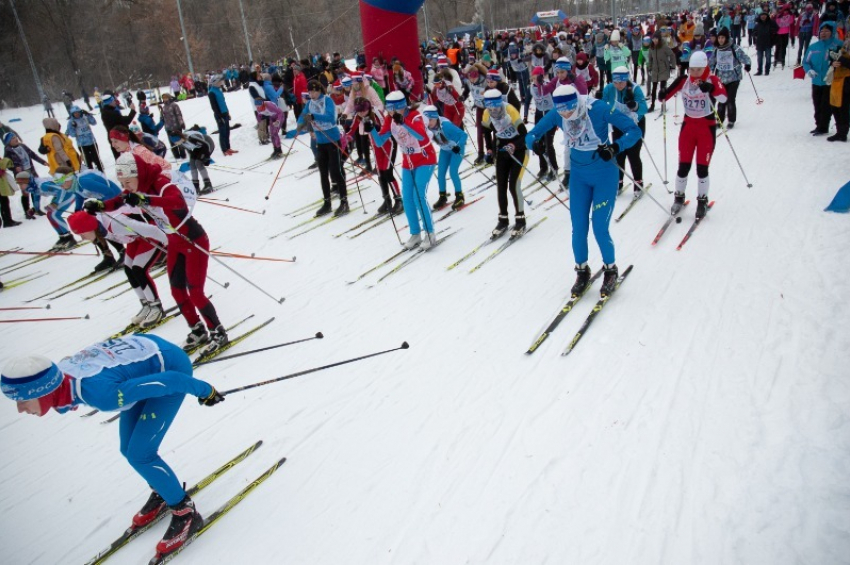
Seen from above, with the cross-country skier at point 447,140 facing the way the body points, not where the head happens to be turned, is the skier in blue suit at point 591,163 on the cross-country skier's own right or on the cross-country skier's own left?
on the cross-country skier's own left

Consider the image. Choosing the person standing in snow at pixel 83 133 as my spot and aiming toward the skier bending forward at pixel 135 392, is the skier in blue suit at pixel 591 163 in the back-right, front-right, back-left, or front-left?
front-left

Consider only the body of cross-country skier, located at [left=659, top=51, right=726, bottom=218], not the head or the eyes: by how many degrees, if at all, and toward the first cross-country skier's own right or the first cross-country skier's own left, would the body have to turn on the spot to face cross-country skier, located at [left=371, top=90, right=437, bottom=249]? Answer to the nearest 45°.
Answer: approximately 90° to the first cross-country skier's own right

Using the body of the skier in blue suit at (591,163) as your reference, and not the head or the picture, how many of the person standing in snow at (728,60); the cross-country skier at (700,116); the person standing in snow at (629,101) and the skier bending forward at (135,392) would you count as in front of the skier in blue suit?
1

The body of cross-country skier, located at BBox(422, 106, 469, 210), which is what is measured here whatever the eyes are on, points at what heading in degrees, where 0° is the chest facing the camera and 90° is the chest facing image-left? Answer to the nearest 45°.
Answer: approximately 45°

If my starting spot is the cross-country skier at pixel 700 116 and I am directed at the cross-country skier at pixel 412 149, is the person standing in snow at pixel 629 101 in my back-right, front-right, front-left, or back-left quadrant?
front-right

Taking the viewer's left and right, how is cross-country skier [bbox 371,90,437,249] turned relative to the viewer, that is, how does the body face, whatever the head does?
facing the viewer and to the left of the viewer

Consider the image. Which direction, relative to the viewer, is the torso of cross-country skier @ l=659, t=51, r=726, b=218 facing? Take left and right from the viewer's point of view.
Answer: facing the viewer

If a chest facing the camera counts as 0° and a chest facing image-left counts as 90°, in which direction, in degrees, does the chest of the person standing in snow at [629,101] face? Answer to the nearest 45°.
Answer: approximately 45°

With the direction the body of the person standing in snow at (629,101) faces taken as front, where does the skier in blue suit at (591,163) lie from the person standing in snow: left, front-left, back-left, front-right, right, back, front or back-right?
front-left

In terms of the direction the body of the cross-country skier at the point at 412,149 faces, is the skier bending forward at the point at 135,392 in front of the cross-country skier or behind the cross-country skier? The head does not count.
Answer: in front

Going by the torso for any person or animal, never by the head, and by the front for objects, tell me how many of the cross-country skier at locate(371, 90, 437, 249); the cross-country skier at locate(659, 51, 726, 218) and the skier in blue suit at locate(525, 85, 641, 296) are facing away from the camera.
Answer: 0

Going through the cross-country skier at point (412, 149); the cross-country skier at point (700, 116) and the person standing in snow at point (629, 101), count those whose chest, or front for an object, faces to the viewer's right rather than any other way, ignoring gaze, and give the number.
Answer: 0
